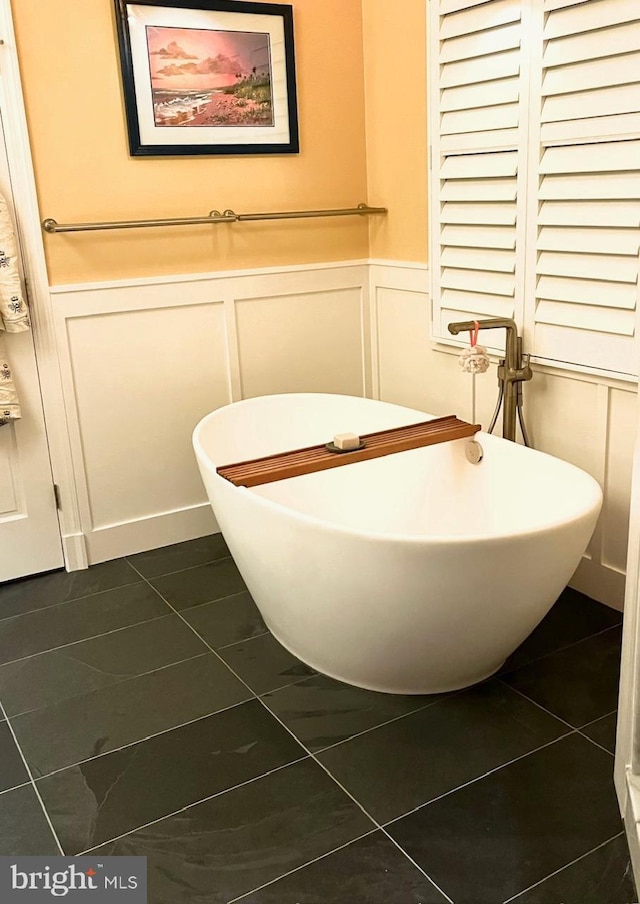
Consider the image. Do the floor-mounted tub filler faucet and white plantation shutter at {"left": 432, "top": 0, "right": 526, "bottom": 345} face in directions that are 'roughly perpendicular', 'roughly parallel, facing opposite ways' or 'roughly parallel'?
roughly parallel

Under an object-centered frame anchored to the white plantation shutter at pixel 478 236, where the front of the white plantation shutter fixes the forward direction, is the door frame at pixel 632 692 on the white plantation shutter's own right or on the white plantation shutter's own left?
on the white plantation shutter's own left

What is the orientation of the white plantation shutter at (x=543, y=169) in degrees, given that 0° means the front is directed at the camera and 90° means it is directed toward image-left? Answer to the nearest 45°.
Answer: approximately 45°

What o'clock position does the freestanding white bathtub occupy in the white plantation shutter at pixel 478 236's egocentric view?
The freestanding white bathtub is roughly at 11 o'clock from the white plantation shutter.

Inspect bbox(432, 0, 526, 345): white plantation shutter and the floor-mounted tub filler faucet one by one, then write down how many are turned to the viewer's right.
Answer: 0

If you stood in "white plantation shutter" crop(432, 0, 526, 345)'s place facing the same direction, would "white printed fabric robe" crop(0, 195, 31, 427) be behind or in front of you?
in front

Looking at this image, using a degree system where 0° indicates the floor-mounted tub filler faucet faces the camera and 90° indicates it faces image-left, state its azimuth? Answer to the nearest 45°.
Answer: approximately 45°

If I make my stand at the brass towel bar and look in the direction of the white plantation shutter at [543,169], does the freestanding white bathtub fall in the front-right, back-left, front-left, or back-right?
front-right

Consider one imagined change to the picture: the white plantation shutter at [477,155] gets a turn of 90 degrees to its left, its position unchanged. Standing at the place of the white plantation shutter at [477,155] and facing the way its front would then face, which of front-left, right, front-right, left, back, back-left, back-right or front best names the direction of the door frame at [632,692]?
front-right

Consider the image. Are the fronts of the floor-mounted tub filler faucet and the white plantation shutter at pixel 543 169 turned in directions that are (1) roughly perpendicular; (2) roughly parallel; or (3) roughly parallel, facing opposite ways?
roughly parallel

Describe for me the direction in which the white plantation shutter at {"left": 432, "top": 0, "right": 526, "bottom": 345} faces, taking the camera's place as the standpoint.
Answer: facing the viewer and to the left of the viewer

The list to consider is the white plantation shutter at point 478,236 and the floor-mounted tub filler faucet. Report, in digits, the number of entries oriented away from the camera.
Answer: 0

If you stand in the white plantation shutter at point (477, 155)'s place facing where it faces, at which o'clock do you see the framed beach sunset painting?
The framed beach sunset painting is roughly at 2 o'clock from the white plantation shutter.
